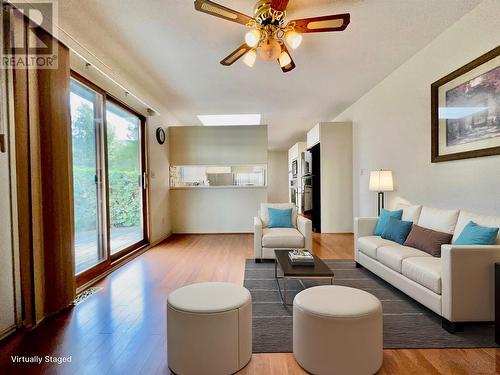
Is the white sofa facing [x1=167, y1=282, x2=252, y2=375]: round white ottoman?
yes

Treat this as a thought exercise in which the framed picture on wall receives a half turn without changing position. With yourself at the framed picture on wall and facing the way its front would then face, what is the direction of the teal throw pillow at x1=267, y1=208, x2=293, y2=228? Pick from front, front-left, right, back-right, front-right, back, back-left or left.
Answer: back-left

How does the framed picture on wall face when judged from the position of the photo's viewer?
facing the viewer and to the left of the viewer

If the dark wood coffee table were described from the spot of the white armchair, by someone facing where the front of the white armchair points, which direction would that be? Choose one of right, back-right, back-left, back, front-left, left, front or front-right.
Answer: front

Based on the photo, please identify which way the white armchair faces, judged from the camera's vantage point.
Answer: facing the viewer

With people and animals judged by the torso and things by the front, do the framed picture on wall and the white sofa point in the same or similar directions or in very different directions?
same or similar directions

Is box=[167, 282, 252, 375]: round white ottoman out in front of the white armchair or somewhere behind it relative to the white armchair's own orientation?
in front

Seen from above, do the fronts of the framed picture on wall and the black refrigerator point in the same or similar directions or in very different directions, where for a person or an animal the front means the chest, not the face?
same or similar directions

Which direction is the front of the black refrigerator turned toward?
to the viewer's left

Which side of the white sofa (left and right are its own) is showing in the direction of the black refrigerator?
right

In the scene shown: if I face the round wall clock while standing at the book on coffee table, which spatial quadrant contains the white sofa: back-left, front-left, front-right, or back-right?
back-right

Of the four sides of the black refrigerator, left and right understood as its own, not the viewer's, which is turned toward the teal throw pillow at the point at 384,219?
left

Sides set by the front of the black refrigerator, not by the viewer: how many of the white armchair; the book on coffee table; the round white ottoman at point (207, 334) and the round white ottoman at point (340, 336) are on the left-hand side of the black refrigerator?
4
